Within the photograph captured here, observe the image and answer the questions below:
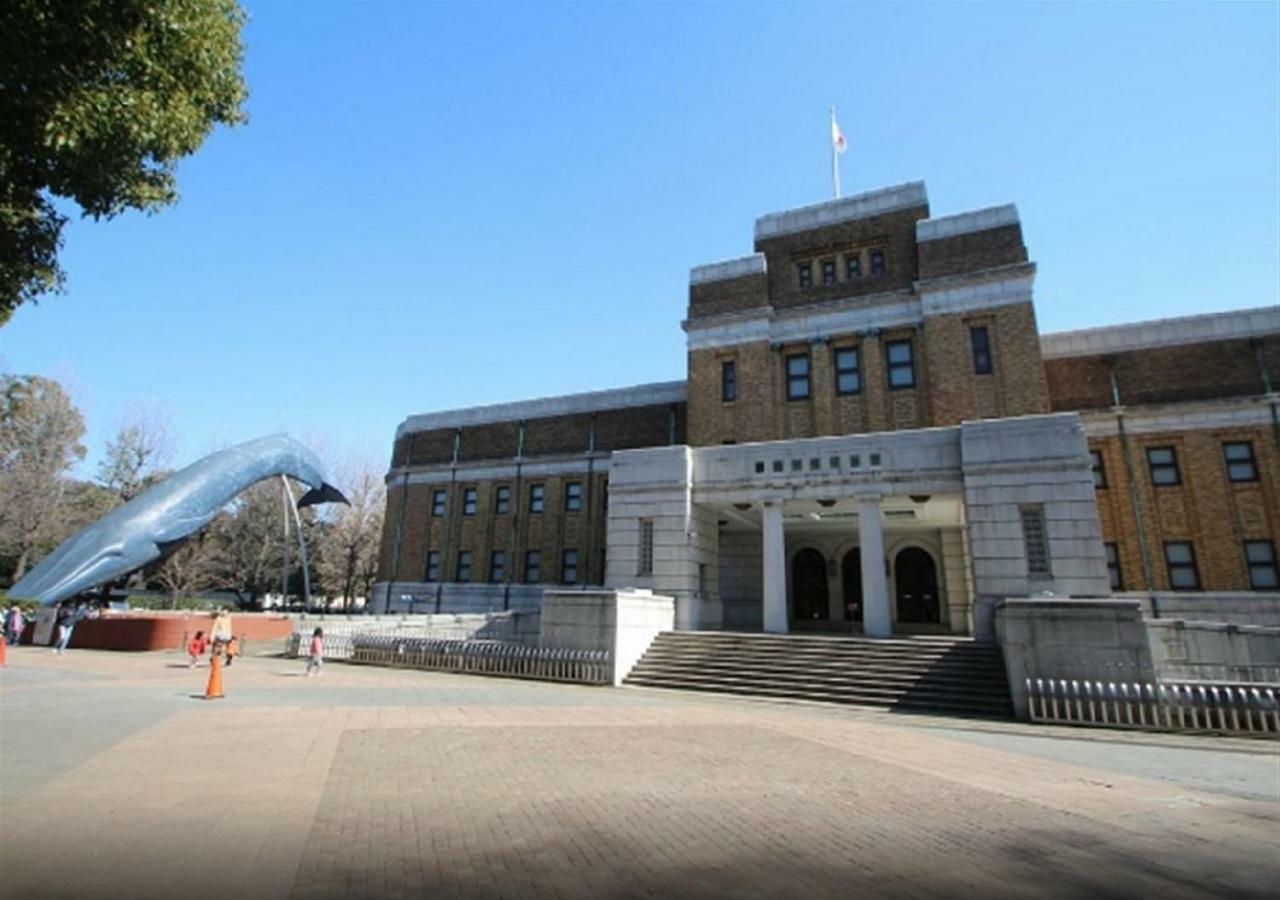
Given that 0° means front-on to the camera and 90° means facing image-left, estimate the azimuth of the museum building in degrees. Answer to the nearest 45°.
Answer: approximately 0°

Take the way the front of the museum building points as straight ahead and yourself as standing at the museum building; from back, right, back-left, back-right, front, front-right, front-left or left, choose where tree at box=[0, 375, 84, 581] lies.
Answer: right

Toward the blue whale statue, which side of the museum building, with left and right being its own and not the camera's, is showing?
right

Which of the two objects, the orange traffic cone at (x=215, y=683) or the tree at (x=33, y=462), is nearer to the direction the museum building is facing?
the orange traffic cone

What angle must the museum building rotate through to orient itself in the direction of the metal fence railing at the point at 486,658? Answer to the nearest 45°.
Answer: approximately 45° to its right

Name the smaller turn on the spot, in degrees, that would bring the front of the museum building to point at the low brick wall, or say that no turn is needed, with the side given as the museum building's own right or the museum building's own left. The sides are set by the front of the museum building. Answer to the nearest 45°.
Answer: approximately 90° to the museum building's own right

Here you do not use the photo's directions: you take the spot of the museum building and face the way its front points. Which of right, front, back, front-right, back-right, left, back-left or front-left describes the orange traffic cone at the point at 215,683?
front-right

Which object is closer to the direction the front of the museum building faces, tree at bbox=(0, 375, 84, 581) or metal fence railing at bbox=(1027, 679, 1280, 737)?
the metal fence railing

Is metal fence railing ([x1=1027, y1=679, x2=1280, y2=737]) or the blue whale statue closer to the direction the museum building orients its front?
the metal fence railing
